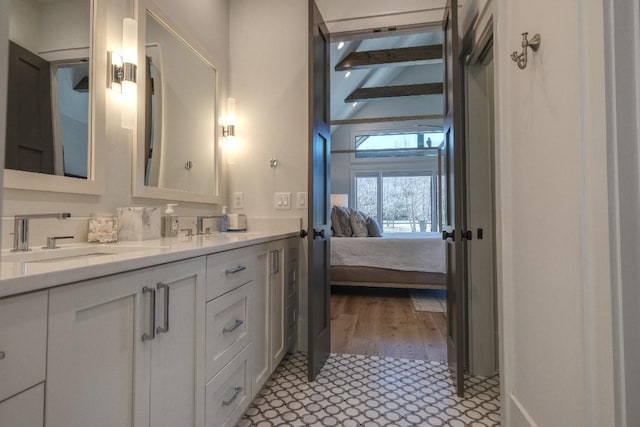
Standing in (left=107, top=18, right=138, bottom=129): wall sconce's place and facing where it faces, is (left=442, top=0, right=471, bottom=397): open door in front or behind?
in front

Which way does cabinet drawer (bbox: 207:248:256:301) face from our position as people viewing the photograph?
facing the viewer and to the right of the viewer

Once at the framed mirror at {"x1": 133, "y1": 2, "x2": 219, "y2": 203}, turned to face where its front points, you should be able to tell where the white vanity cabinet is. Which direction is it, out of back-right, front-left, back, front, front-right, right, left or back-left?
front-right

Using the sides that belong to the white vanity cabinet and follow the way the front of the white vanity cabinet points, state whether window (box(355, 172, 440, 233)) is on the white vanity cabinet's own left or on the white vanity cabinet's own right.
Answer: on the white vanity cabinet's own left

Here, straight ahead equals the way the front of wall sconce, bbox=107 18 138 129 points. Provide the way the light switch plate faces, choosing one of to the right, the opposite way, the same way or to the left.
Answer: to the right

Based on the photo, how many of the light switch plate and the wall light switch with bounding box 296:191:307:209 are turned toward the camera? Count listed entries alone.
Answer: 2

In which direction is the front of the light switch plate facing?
toward the camera

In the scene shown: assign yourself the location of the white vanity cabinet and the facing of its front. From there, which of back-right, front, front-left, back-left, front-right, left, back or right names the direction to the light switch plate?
left

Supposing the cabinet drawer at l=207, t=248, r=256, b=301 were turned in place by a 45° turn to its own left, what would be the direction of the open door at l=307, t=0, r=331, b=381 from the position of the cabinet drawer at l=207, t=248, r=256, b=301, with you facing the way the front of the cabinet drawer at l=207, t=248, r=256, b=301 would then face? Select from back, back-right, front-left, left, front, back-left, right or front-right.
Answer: front-left

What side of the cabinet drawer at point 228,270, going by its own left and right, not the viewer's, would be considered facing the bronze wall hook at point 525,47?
front

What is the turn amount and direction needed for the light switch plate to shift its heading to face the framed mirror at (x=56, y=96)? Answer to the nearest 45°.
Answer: approximately 45° to its right

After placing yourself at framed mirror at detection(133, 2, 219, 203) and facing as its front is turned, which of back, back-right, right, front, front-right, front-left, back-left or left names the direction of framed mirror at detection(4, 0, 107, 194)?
right

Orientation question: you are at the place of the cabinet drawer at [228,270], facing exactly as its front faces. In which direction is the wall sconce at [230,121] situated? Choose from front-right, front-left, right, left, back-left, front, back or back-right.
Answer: back-left

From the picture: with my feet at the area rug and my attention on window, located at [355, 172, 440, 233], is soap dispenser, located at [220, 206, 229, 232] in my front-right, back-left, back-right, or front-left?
back-left

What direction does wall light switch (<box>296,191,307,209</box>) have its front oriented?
toward the camera
